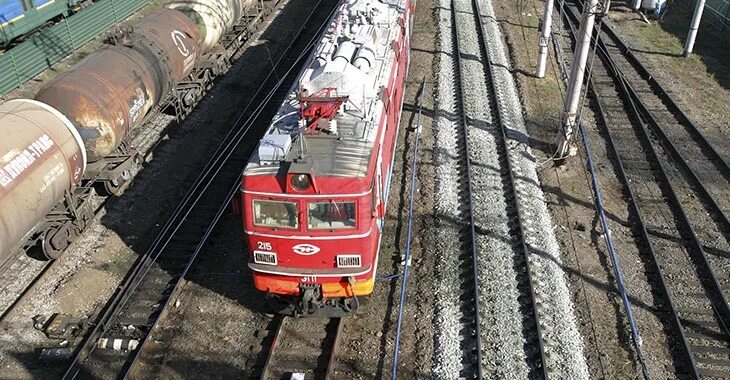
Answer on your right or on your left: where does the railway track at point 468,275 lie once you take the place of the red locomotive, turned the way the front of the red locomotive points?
on your left

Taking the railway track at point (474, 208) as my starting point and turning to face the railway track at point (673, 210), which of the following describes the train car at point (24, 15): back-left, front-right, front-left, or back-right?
back-left

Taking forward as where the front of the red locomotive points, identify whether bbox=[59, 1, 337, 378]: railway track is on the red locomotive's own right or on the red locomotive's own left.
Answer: on the red locomotive's own right

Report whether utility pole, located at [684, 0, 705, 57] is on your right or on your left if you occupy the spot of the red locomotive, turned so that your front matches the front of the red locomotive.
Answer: on your left

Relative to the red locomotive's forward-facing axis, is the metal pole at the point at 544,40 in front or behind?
behind

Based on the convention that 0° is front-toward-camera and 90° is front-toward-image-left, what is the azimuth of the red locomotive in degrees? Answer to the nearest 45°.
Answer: approximately 0°

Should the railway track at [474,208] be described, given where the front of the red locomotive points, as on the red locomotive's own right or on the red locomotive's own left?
on the red locomotive's own left

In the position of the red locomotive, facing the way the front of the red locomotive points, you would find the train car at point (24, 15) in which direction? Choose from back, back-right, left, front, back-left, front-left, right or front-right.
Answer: back-right

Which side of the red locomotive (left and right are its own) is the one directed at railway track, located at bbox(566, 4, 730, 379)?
left
